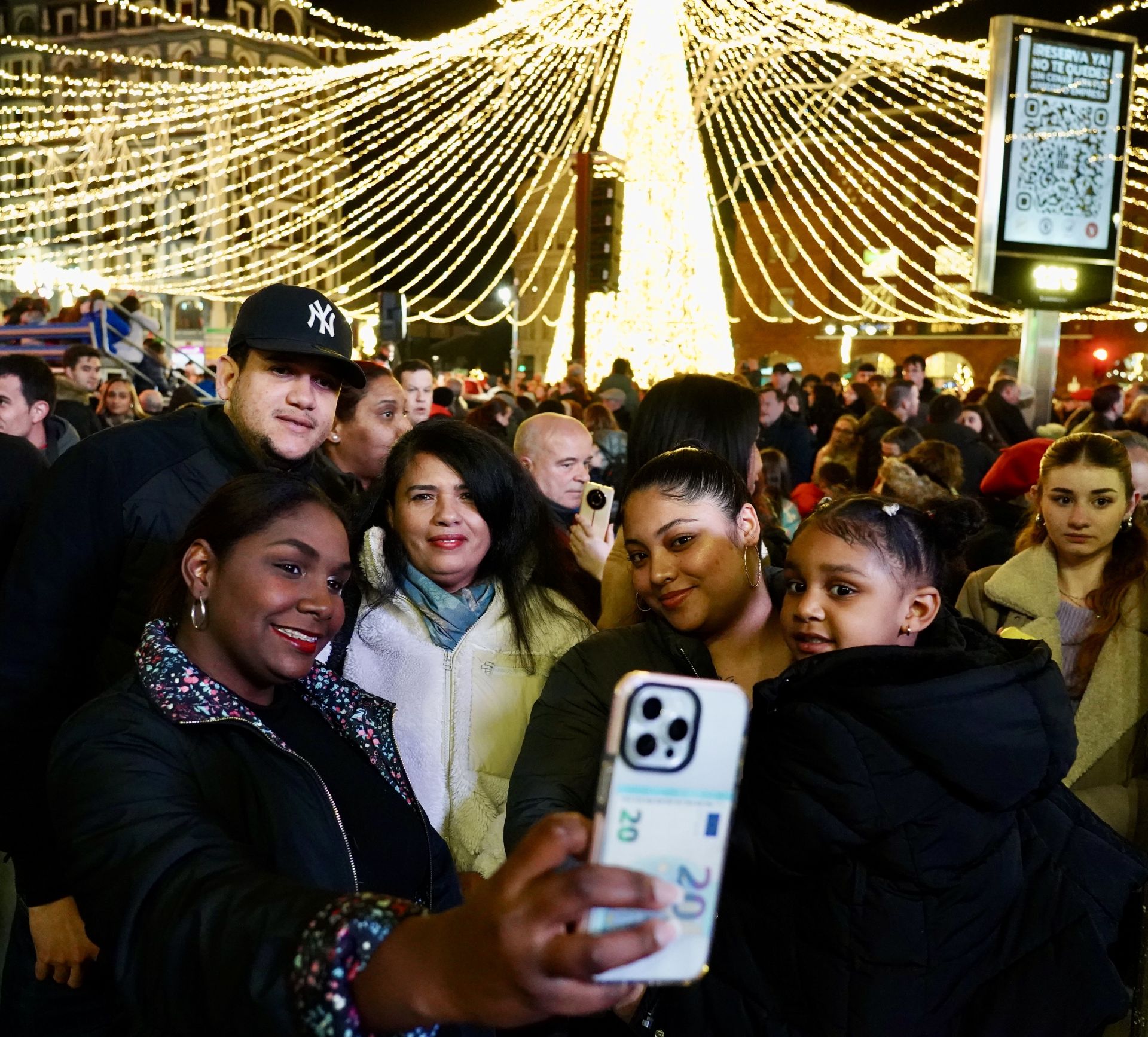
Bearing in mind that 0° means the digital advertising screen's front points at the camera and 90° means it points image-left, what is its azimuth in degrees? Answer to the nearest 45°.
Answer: approximately 315°

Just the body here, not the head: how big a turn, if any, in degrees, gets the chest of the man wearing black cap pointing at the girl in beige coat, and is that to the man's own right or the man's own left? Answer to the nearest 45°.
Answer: approximately 45° to the man's own left

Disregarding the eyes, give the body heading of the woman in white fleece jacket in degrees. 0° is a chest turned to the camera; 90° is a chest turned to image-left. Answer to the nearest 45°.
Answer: approximately 0°

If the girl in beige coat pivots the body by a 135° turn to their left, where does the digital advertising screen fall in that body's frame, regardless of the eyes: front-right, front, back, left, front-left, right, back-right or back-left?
front-left

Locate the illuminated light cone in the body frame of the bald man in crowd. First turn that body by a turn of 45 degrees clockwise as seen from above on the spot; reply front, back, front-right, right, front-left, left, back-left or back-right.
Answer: back
